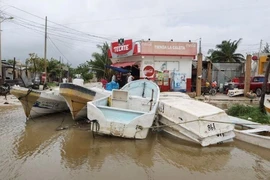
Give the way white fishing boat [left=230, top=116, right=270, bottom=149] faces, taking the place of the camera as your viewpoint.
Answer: facing away from the viewer and to the left of the viewer

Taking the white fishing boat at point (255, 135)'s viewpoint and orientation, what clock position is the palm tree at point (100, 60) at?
The palm tree is roughly at 12 o'clock from the white fishing boat.

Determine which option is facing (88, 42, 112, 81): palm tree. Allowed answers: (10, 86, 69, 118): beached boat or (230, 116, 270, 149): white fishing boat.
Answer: the white fishing boat

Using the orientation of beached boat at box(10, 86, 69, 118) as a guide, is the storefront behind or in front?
behind

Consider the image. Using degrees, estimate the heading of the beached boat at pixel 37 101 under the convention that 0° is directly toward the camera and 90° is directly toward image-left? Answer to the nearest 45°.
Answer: approximately 45°

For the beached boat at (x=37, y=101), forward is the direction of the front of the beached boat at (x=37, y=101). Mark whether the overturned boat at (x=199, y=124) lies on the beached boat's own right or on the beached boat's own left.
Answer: on the beached boat's own left

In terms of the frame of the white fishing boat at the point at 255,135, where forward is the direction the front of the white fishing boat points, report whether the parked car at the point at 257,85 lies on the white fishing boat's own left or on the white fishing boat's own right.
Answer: on the white fishing boat's own right
